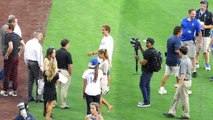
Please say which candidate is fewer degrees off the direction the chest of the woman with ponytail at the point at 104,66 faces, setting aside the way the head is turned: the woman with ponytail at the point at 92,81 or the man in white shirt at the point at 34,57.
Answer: the man in white shirt

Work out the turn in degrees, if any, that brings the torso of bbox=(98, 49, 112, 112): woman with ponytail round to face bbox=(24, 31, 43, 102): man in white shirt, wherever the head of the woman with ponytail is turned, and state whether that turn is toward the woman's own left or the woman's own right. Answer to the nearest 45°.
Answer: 0° — they already face them

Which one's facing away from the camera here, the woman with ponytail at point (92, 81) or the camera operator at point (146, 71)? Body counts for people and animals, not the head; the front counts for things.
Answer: the woman with ponytail

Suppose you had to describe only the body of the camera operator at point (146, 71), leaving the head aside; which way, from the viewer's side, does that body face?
to the viewer's left

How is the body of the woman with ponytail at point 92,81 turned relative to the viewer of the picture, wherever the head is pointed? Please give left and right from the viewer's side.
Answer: facing away from the viewer

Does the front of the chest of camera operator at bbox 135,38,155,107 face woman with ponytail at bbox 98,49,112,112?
yes

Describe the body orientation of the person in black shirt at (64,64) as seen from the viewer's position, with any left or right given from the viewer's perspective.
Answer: facing away from the viewer and to the right of the viewer

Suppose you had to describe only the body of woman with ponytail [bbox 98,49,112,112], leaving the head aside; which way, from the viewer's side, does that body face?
to the viewer's left

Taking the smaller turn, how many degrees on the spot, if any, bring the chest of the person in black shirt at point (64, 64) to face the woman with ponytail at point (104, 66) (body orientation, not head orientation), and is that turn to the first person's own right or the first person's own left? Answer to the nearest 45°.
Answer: approximately 45° to the first person's own right

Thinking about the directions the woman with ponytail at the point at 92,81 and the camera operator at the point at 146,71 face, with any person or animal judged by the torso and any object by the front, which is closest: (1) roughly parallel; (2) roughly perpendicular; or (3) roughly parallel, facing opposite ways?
roughly perpendicular

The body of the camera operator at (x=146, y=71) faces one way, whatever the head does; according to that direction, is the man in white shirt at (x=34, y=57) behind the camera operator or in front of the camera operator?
in front

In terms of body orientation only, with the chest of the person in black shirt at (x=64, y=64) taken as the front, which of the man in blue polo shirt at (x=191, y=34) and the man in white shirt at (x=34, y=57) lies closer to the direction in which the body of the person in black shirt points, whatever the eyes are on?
the man in blue polo shirt
